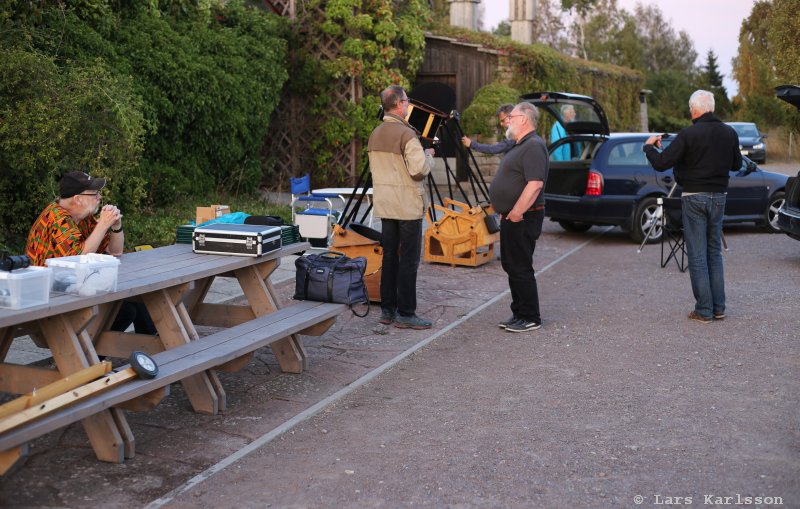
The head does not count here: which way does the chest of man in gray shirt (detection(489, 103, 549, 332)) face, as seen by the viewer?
to the viewer's left

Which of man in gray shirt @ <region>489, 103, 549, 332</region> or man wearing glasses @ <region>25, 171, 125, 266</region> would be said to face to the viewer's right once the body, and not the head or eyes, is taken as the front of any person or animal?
the man wearing glasses

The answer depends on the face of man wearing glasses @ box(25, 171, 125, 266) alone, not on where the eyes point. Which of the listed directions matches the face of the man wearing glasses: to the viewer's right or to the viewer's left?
to the viewer's right

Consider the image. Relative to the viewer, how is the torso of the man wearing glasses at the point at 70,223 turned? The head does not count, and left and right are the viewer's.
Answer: facing to the right of the viewer

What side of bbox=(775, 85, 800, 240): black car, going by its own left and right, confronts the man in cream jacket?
back

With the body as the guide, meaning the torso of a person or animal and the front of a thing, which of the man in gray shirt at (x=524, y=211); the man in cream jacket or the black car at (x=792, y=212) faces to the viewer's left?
the man in gray shirt

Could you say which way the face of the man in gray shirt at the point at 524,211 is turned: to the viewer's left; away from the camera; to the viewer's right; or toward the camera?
to the viewer's left

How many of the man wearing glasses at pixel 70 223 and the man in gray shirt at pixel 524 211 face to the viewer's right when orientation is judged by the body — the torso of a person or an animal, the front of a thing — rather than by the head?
1

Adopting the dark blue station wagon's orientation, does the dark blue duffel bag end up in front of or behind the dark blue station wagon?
behind

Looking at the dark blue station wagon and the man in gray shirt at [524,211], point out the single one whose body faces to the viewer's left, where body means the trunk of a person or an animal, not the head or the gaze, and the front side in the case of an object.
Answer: the man in gray shirt

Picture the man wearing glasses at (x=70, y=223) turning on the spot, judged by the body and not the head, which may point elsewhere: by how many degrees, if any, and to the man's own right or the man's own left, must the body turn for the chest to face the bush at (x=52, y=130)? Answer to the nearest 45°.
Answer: approximately 90° to the man's own left
